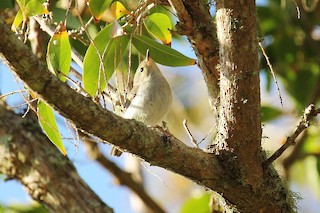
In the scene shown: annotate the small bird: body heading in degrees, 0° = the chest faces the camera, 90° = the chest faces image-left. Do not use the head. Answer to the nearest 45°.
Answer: approximately 315°
